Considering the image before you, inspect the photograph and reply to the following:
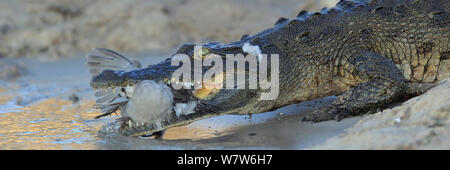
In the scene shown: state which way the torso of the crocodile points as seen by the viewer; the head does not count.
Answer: to the viewer's left
